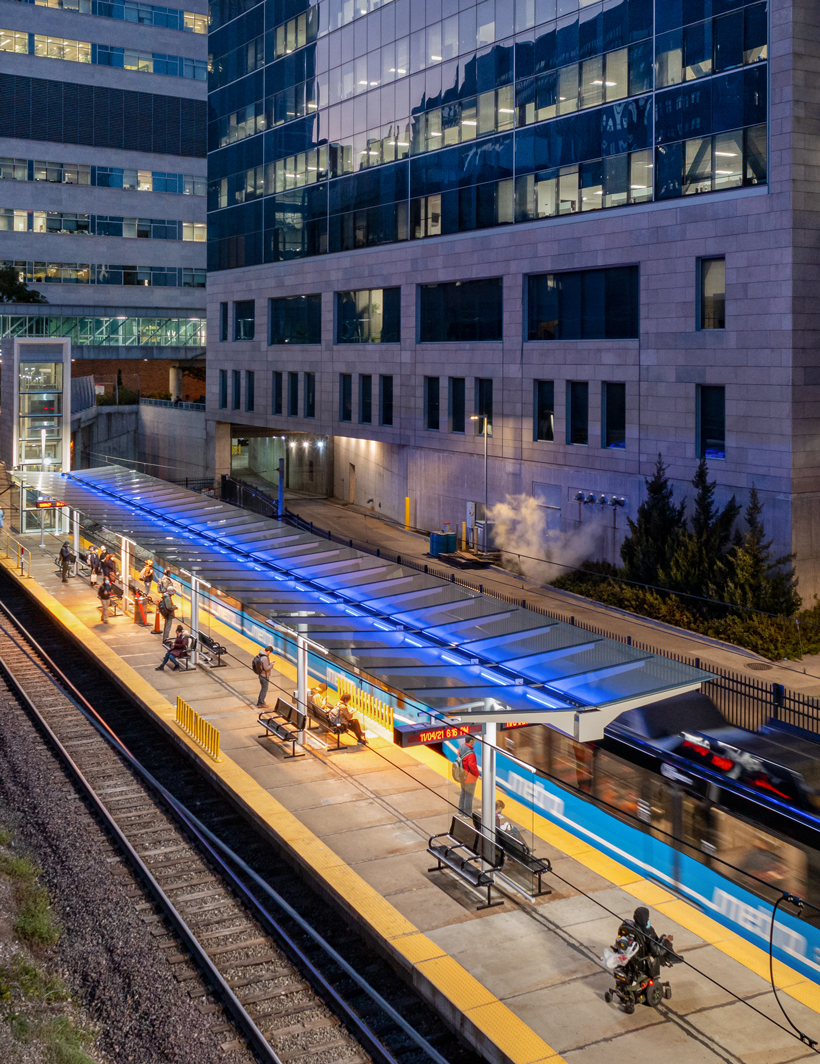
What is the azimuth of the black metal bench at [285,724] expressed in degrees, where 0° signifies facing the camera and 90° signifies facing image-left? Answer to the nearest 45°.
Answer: approximately 45°

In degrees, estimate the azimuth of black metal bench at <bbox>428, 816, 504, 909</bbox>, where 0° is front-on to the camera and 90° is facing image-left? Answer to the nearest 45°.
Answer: approximately 45°

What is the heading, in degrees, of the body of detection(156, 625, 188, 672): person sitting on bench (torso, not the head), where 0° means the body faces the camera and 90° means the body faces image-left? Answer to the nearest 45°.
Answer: approximately 45°

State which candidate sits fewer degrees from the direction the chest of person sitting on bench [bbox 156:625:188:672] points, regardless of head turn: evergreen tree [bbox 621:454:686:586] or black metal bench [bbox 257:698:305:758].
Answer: the black metal bench
